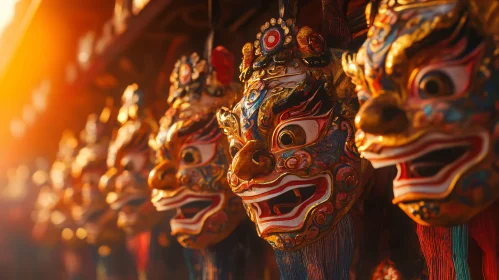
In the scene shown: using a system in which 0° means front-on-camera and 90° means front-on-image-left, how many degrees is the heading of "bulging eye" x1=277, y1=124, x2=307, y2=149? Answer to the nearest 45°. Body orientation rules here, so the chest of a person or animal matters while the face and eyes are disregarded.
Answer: approximately 45°

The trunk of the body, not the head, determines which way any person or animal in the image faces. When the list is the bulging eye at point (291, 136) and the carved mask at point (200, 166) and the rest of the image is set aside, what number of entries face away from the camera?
0

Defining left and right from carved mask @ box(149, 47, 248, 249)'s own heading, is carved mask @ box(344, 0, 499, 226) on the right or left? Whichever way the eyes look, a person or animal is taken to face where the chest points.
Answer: on its left

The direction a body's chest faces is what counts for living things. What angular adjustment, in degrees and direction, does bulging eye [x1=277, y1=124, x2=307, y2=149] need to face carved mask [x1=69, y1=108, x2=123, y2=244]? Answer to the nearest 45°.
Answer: approximately 90° to its right

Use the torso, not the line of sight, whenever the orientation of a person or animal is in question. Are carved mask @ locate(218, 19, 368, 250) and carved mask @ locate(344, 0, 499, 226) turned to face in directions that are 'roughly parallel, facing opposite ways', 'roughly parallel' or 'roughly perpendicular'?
roughly parallel

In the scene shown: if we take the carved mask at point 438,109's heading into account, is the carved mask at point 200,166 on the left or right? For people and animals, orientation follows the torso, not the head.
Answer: on its right

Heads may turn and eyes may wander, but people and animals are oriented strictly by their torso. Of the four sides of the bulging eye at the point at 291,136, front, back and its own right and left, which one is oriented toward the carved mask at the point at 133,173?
right

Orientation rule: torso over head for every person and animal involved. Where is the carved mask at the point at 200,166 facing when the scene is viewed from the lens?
facing the viewer and to the left of the viewer

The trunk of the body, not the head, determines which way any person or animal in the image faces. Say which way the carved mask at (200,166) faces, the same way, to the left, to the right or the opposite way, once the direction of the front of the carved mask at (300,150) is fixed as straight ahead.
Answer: the same way

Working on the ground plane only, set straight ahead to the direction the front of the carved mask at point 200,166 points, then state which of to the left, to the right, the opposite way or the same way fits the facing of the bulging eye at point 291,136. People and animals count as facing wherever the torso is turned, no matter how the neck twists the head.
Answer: the same way

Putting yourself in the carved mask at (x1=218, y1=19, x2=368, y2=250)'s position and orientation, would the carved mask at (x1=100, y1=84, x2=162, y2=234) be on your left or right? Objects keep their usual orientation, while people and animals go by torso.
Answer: on your right

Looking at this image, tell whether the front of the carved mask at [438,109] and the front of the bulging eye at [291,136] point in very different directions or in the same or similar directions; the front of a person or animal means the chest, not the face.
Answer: same or similar directions

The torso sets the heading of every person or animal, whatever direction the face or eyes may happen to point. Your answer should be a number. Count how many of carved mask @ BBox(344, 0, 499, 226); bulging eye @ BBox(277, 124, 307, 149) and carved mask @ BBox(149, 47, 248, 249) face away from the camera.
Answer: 0
